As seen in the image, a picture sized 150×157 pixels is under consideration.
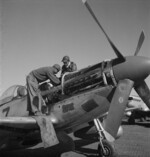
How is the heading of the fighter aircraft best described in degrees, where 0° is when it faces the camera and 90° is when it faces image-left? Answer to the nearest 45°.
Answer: approximately 315°

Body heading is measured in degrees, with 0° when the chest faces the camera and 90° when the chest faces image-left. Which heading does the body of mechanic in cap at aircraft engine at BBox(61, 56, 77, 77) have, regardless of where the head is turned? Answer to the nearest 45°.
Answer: approximately 45°
